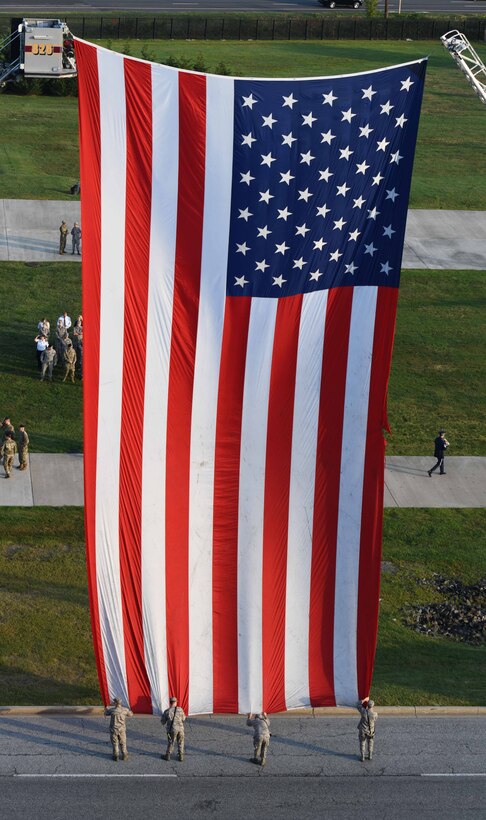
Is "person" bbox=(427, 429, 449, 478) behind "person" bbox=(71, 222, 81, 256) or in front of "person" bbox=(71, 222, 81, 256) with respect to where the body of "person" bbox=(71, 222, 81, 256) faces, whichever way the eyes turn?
in front

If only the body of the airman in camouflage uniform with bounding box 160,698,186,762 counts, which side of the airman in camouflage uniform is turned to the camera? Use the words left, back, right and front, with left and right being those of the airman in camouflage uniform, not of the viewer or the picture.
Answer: back

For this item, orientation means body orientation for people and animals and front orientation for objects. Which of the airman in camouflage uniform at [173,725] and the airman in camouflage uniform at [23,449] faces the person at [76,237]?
the airman in camouflage uniform at [173,725]

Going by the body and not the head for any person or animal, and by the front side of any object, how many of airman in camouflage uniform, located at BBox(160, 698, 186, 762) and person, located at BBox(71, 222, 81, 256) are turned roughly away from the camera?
1

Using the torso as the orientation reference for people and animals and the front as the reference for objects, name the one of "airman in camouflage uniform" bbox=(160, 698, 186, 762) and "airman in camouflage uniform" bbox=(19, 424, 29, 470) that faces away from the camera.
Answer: "airman in camouflage uniform" bbox=(160, 698, 186, 762)

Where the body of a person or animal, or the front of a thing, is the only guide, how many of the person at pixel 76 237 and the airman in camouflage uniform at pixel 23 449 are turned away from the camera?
0
